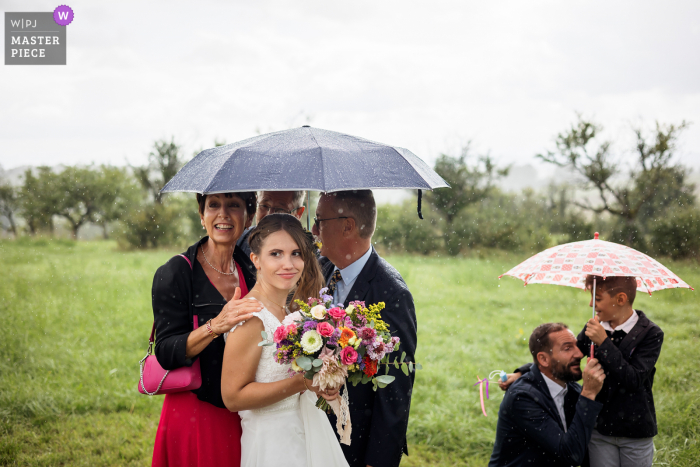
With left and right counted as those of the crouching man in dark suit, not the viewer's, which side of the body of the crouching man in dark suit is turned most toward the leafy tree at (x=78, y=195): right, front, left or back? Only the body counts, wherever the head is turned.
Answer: back

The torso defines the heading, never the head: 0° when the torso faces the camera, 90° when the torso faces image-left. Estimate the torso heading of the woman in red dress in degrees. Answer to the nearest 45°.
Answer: approximately 315°

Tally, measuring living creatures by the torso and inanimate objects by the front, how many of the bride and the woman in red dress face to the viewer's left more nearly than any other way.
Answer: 0

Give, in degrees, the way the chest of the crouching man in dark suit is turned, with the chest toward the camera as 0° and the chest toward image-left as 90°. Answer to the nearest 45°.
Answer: approximately 315°

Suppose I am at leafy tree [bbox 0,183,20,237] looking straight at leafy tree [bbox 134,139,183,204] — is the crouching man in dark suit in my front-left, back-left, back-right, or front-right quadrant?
front-right

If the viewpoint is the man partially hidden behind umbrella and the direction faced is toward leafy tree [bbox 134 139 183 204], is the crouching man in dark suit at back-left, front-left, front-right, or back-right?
back-right

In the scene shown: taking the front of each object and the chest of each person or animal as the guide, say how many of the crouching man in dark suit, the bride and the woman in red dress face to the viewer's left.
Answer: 0

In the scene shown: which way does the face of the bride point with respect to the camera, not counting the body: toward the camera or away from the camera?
toward the camera

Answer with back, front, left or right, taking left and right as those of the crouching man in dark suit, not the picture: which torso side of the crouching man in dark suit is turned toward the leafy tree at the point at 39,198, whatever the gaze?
back

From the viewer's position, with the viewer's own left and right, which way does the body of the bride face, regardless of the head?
facing the viewer and to the right of the viewer

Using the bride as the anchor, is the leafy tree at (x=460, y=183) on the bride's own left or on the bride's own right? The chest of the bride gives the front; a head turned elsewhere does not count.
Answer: on the bride's own left
